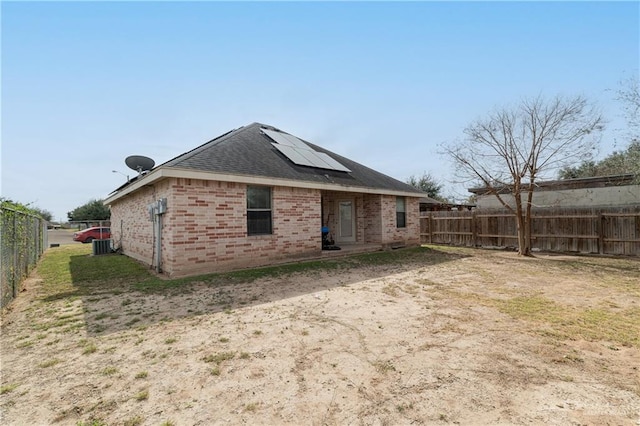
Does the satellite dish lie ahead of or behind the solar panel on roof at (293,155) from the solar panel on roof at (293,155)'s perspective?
behind

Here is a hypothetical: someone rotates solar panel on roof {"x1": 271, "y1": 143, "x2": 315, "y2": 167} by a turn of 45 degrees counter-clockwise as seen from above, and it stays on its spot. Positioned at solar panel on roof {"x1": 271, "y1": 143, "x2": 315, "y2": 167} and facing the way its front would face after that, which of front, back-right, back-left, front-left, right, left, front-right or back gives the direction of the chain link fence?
back-right

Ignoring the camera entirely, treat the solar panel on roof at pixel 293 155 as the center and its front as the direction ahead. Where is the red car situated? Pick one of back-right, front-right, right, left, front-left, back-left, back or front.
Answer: back

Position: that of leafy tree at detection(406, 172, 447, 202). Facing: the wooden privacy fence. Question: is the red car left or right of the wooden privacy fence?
right

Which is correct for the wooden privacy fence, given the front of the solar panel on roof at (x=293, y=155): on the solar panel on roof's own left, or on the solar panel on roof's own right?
on the solar panel on roof's own left

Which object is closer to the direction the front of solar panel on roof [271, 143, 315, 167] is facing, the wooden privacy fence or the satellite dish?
the wooden privacy fence

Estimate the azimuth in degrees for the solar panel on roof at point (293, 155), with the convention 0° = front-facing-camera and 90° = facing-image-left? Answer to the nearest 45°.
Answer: approximately 315°
